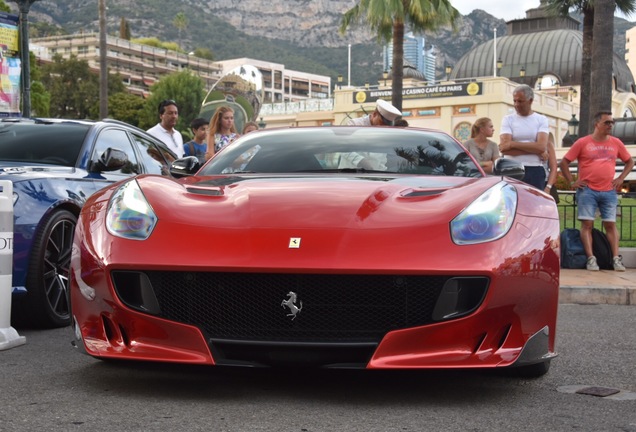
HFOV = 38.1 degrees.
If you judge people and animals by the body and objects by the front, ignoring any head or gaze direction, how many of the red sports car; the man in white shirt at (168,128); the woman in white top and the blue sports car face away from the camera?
0

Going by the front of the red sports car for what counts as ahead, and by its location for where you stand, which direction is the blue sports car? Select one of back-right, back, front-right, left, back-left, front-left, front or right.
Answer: back-right

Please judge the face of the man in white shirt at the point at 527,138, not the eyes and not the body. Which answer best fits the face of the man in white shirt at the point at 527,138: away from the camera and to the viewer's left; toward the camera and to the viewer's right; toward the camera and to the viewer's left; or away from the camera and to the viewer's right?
toward the camera and to the viewer's left

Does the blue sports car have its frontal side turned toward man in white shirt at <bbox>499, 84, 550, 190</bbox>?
no

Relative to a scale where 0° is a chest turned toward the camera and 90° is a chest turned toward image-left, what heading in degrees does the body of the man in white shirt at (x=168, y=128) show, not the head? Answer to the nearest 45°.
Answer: approximately 315°

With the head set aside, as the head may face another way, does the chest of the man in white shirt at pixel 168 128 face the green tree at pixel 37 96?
no

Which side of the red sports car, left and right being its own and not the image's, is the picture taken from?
front

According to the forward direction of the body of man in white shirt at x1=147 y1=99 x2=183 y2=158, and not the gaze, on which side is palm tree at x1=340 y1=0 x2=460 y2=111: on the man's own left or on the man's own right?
on the man's own left

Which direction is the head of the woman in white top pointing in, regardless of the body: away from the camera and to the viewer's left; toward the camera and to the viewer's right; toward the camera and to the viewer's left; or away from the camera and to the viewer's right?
toward the camera and to the viewer's right

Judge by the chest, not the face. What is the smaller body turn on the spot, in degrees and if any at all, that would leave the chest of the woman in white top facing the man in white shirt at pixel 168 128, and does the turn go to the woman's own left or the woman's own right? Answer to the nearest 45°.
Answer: approximately 135° to the woman's own right

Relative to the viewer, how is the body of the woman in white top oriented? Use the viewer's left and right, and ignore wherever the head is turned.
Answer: facing the viewer and to the right of the viewer

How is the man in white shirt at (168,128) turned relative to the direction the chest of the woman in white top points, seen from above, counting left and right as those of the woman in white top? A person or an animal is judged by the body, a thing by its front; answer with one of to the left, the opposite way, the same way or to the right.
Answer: the same way

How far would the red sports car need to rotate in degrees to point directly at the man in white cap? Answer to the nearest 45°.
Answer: approximately 180°
